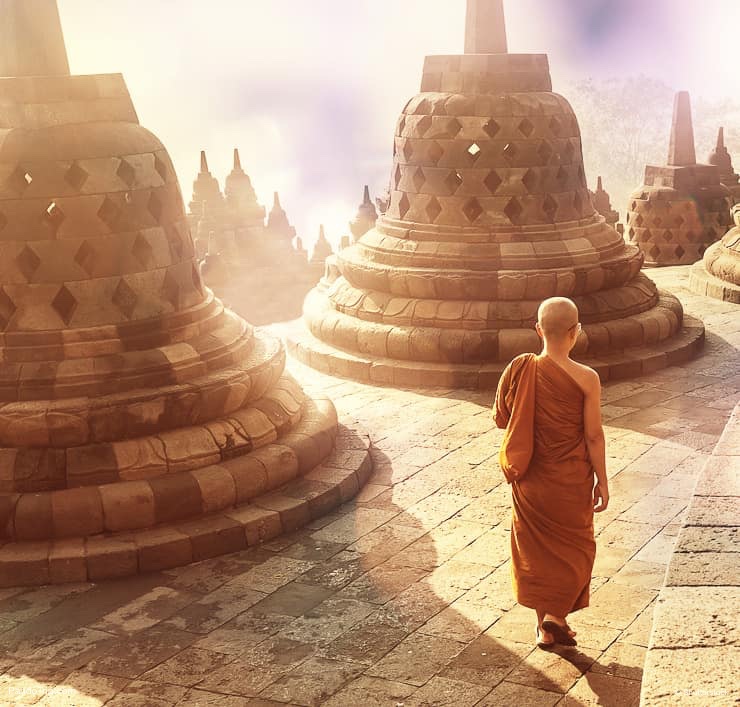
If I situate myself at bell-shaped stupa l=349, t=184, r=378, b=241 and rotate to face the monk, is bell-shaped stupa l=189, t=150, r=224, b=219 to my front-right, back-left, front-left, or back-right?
back-right

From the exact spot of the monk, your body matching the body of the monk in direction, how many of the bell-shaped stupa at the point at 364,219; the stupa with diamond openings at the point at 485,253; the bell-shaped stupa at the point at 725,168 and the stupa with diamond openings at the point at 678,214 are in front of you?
4

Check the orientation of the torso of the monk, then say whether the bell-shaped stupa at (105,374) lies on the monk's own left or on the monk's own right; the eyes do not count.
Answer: on the monk's own left

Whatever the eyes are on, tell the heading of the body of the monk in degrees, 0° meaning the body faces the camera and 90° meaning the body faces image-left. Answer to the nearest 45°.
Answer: approximately 180°

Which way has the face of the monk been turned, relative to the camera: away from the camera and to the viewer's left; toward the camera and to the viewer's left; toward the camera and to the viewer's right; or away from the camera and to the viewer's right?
away from the camera and to the viewer's right

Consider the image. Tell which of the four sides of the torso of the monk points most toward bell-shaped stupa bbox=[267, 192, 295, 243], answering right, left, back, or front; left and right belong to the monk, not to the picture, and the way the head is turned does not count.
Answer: front

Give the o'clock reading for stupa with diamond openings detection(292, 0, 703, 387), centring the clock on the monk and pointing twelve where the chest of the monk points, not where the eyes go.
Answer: The stupa with diamond openings is roughly at 12 o'clock from the monk.

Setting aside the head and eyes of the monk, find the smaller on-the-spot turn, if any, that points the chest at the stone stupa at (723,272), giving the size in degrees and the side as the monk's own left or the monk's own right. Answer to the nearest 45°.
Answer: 0° — they already face it

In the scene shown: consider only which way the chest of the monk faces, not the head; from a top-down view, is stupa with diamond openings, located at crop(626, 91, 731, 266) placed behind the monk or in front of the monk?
in front

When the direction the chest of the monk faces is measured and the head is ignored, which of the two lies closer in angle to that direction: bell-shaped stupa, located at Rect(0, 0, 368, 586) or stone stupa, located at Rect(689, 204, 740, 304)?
the stone stupa

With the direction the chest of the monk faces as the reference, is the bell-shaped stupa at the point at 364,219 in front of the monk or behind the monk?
in front

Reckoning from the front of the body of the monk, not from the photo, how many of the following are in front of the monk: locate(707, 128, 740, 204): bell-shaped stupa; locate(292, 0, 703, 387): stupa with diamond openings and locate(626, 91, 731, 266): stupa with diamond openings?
3
